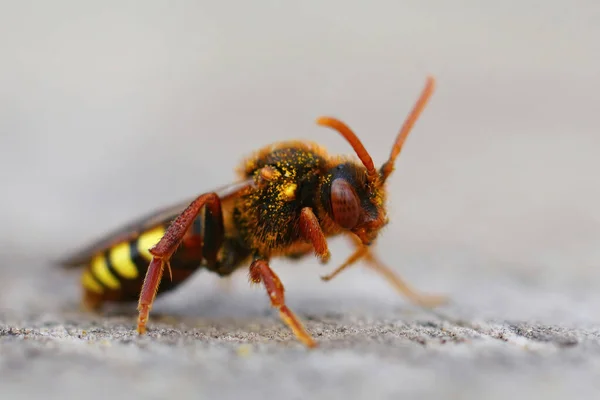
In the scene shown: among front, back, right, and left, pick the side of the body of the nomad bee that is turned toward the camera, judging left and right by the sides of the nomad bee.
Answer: right
